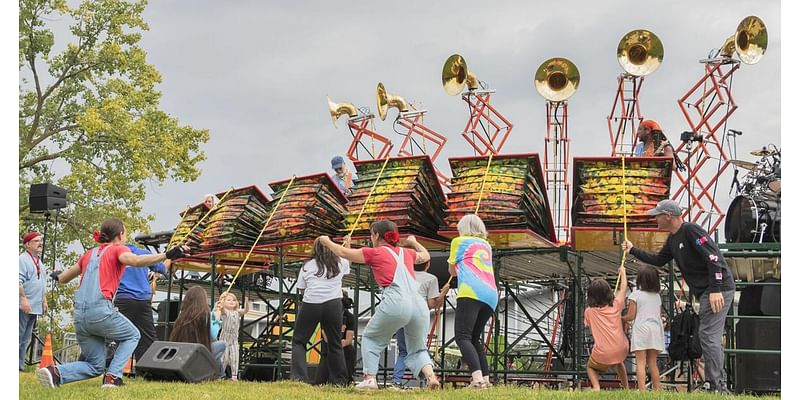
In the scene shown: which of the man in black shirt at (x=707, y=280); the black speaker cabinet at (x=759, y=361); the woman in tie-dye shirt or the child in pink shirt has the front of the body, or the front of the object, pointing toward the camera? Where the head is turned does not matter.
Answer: the black speaker cabinet

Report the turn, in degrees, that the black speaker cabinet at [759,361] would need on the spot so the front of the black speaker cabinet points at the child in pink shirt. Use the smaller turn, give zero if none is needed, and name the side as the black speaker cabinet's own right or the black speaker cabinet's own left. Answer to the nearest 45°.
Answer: approximately 45° to the black speaker cabinet's own right

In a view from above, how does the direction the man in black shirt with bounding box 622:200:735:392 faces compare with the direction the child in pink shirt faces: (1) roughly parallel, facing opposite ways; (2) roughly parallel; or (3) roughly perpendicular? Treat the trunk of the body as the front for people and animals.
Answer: roughly perpendicular

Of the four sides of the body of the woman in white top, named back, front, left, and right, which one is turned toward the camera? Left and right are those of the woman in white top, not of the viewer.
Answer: back

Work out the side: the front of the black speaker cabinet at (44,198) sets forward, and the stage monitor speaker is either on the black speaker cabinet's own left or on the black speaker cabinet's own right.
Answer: on the black speaker cabinet's own left

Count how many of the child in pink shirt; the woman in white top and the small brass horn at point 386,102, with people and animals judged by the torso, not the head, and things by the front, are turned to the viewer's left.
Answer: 1

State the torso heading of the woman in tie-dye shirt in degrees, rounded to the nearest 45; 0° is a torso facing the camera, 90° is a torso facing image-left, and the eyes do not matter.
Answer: approximately 135°

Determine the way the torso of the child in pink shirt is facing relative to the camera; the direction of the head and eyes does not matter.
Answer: away from the camera

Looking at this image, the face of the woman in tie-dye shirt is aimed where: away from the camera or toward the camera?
away from the camera

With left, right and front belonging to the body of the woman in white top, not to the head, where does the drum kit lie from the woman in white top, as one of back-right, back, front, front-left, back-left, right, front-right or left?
right

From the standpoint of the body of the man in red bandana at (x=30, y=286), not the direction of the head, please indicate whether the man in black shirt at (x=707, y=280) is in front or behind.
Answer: in front

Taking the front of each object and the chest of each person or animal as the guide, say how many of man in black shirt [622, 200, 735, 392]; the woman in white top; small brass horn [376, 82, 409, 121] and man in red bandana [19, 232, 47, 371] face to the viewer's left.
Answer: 2

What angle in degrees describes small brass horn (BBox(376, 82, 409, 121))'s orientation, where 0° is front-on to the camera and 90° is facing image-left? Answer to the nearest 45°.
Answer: approximately 90°

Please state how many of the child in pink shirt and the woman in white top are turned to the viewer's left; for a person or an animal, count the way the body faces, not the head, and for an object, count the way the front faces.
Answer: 0

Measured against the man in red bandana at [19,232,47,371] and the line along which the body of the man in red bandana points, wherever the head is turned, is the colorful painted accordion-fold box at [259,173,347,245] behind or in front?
in front

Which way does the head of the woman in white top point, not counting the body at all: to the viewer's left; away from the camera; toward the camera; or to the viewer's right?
away from the camera

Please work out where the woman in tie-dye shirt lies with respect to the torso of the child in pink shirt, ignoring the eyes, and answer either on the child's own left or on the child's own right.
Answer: on the child's own left
